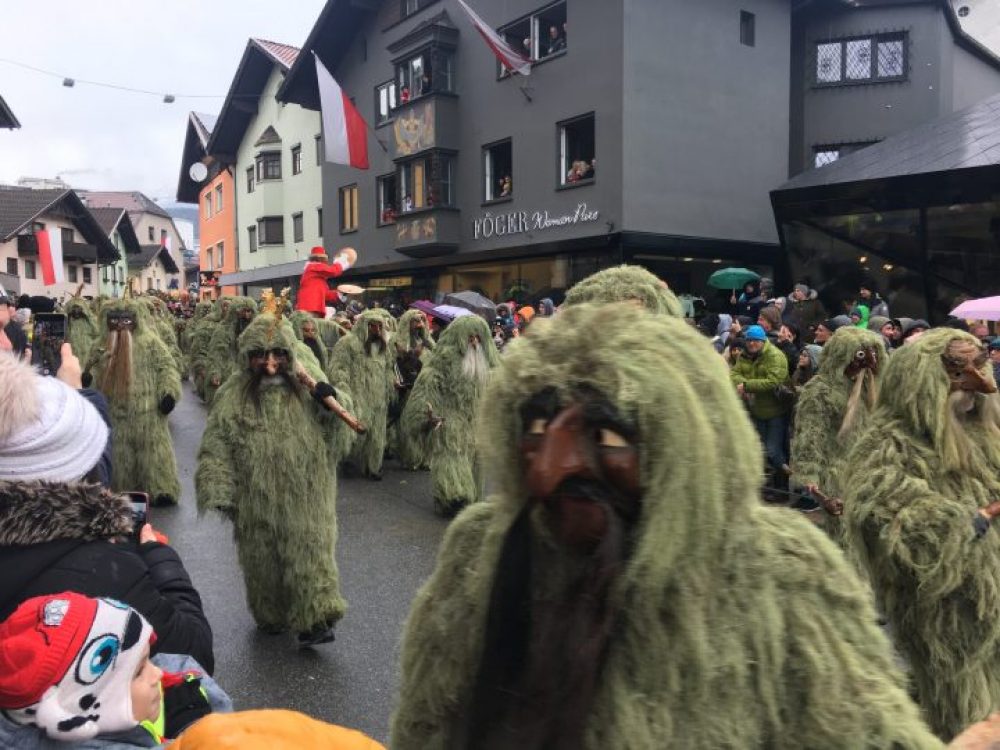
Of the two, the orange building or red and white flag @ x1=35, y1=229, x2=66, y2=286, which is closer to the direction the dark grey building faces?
the red and white flag

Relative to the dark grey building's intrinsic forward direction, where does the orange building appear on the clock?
The orange building is roughly at 3 o'clock from the dark grey building.

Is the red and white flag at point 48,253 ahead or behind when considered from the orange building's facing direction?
ahead

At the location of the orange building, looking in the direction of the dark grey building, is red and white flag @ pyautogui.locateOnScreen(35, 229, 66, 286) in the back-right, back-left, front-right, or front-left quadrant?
front-right
